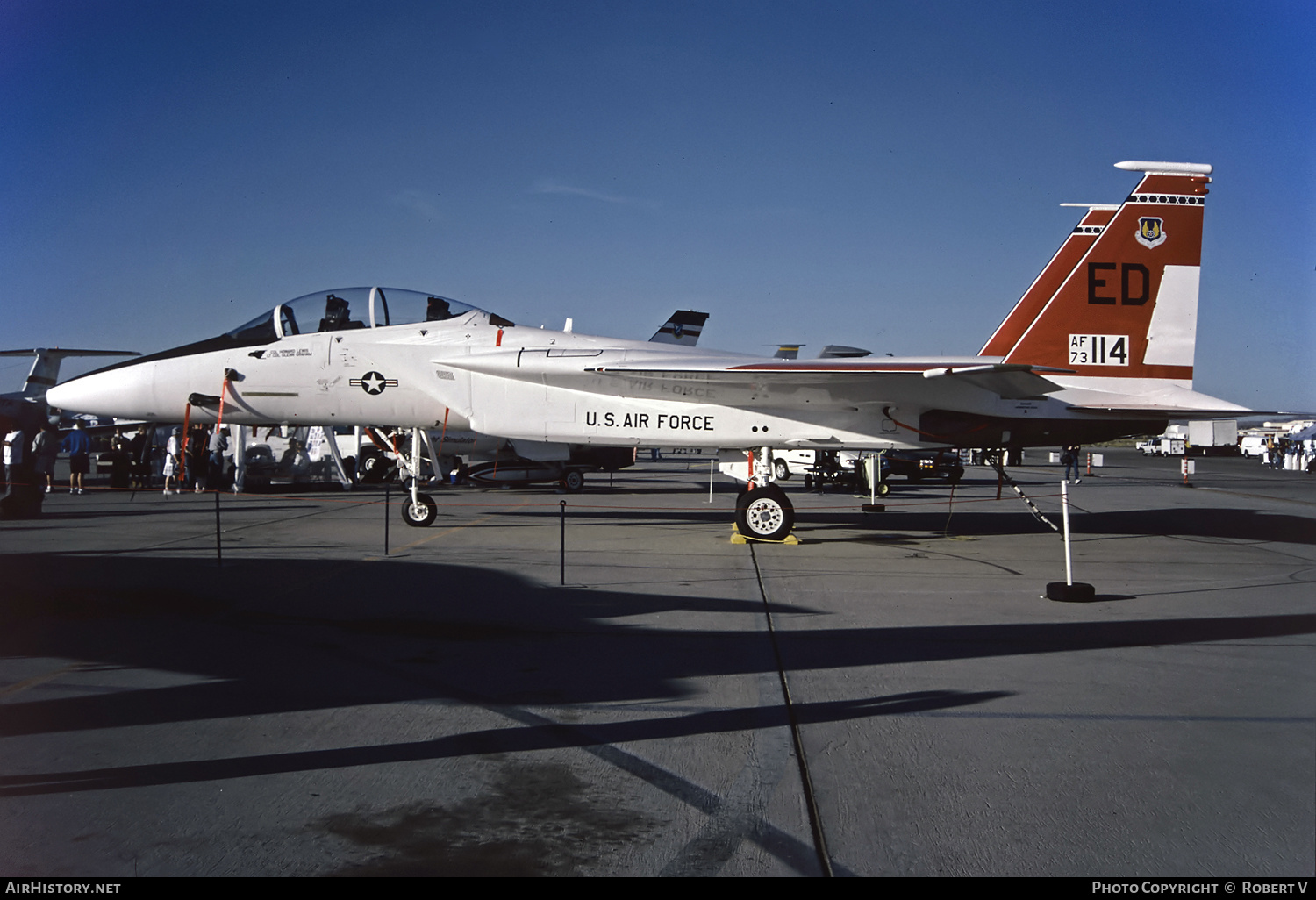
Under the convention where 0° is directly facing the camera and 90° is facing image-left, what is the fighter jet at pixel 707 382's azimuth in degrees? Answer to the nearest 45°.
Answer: approximately 90°

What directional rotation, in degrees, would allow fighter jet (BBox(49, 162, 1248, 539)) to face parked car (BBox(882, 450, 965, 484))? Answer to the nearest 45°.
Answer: approximately 135° to its right
